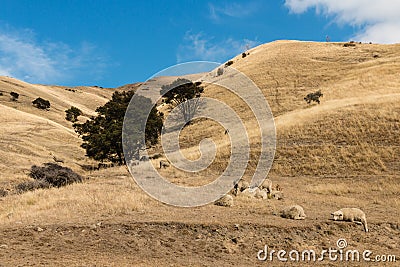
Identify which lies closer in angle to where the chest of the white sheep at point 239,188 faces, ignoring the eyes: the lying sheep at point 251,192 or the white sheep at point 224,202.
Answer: the white sheep

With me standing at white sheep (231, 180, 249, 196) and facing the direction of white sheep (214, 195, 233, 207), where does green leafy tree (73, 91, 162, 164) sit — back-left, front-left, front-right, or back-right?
back-right
